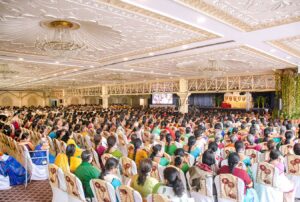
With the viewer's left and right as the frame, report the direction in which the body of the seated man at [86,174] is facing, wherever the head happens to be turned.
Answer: facing away from the viewer and to the right of the viewer

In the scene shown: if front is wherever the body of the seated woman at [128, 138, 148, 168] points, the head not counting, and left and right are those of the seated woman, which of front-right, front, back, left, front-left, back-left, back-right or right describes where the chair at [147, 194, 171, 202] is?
back

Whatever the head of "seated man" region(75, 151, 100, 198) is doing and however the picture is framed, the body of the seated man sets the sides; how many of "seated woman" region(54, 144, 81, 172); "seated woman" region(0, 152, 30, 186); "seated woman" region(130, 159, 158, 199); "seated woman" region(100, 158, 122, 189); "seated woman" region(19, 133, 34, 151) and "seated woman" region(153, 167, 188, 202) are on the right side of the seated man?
3

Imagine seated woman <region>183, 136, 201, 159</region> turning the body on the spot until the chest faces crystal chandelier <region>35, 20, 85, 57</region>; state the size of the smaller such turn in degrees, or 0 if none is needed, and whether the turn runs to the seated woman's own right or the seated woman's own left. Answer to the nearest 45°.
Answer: approximately 135° to the seated woman's own left

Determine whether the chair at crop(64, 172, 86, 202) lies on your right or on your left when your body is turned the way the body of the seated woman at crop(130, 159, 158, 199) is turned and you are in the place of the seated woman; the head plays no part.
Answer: on your left

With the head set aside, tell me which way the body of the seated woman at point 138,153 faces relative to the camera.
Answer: away from the camera

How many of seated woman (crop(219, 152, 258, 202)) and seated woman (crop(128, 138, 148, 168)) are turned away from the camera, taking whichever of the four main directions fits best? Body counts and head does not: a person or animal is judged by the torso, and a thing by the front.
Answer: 2

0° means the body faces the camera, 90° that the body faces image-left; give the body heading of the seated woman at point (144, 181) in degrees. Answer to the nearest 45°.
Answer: approximately 225°

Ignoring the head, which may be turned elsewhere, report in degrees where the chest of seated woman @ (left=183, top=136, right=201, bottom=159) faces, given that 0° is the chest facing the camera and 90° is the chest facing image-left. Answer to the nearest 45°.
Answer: approximately 225°

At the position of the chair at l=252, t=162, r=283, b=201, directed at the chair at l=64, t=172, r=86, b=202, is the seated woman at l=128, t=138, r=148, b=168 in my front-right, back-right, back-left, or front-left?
front-right

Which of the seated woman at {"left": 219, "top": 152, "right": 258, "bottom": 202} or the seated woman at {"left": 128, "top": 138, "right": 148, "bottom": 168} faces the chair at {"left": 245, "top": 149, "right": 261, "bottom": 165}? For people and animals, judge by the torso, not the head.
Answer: the seated woman at {"left": 219, "top": 152, "right": 258, "bottom": 202}

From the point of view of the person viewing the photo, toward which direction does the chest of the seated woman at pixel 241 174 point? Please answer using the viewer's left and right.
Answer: facing away from the viewer

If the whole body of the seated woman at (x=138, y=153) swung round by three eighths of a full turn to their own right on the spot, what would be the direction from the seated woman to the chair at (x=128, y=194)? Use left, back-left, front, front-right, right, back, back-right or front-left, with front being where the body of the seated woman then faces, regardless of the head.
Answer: front-right

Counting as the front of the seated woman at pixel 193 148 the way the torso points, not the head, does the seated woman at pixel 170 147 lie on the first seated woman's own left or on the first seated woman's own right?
on the first seated woman's own left
